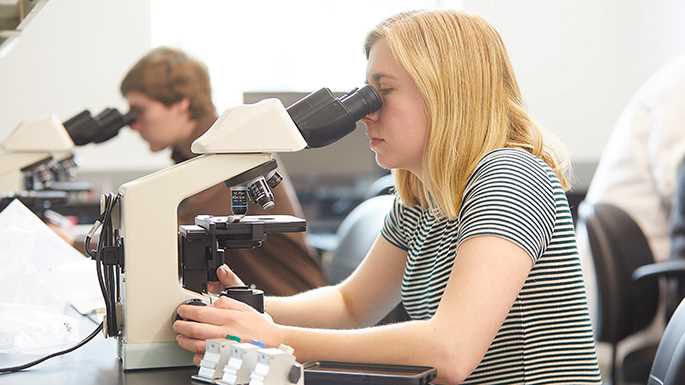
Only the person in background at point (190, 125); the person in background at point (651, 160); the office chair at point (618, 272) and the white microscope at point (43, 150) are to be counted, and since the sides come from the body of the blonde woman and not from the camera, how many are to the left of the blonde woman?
0

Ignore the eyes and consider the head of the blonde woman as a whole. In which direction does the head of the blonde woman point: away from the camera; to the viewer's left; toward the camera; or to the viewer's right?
to the viewer's left

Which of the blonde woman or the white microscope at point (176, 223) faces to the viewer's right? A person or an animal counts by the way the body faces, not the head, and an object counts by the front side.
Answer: the white microscope

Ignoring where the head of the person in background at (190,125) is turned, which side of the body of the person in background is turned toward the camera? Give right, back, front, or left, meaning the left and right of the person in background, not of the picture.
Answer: left

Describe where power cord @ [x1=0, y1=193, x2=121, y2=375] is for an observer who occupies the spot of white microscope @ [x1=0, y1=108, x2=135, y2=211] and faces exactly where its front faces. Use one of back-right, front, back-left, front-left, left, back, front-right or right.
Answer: right

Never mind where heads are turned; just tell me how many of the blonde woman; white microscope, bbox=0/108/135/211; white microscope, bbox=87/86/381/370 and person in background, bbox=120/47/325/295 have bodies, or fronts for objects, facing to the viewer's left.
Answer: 2

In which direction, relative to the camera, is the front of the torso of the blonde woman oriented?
to the viewer's left

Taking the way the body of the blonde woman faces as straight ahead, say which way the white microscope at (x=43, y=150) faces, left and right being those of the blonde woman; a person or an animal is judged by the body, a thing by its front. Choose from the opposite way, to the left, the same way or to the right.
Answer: the opposite way

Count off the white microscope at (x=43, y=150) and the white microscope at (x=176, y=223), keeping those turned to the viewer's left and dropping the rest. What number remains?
0

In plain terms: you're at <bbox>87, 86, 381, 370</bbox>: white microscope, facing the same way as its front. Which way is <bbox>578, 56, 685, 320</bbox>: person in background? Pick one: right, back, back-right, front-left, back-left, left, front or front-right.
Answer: front-left

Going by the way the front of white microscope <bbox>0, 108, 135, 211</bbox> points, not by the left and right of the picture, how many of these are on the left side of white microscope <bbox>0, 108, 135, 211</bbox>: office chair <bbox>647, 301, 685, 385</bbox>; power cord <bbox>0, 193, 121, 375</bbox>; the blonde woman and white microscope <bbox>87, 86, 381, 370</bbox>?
0

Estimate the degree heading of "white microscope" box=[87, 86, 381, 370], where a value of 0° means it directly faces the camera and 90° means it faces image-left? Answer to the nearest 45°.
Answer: approximately 270°

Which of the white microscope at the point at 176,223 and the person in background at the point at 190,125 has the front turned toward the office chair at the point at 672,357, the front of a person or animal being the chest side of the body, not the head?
the white microscope

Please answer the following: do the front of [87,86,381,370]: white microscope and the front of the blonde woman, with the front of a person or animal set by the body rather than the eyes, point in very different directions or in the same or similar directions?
very different directions

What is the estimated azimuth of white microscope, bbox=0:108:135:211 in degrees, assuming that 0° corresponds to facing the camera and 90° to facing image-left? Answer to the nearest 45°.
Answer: approximately 270°

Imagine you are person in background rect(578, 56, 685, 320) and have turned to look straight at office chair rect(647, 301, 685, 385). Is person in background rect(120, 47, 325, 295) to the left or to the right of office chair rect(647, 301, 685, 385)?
right

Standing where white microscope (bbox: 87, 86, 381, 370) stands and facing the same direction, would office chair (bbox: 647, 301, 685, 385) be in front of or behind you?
in front
